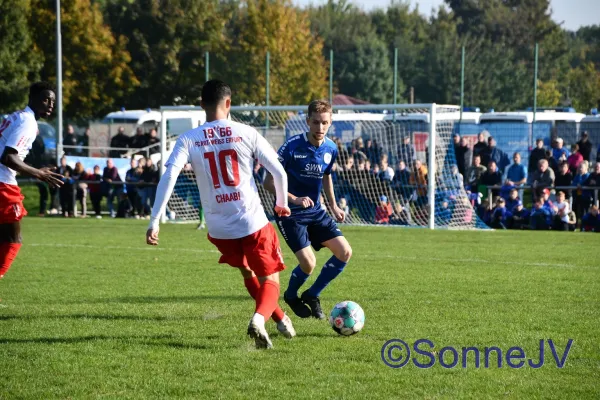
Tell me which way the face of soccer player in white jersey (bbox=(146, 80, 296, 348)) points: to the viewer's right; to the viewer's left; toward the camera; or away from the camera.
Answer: away from the camera

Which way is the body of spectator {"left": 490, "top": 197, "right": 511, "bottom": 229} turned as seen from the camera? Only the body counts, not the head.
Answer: toward the camera

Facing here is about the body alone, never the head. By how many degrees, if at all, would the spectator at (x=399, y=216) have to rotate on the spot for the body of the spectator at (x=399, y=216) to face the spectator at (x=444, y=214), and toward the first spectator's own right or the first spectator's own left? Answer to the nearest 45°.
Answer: approximately 90° to the first spectator's own left

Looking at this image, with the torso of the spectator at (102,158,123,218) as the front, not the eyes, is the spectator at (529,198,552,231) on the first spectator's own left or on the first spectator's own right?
on the first spectator's own left

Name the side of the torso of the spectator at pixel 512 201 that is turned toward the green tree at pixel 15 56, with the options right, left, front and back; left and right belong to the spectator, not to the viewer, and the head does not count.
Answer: right

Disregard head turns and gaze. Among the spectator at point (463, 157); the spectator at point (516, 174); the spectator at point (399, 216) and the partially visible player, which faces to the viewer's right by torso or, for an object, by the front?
the partially visible player

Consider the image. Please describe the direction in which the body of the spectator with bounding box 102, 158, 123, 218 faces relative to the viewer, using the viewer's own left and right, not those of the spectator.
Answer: facing the viewer

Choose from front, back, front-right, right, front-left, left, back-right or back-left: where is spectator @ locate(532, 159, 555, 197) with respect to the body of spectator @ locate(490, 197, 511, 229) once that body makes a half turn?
right

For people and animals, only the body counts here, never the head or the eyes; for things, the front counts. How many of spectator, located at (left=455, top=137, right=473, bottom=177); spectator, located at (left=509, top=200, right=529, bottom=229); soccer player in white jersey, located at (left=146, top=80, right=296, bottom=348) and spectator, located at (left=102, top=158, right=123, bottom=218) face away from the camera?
1

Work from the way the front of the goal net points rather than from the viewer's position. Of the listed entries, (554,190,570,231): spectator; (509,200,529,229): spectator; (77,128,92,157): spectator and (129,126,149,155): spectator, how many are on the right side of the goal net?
2

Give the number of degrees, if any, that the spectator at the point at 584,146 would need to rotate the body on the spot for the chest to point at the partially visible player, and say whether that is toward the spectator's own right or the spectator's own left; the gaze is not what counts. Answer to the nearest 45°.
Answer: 0° — they already face them

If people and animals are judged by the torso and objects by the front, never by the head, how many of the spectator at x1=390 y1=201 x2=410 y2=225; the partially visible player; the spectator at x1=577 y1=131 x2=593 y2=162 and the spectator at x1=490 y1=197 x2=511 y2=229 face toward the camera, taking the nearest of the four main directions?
3

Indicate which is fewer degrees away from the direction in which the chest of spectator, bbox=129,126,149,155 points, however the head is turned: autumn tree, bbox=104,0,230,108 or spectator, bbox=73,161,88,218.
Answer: the spectator

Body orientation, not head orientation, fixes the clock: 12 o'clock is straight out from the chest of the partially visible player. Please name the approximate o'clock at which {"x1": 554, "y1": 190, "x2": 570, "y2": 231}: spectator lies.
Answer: The spectator is roughly at 11 o'clock from the partially visible player.

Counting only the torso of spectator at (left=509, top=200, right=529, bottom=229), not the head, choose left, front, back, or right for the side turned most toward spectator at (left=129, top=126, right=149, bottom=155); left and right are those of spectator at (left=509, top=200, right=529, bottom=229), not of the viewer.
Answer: right

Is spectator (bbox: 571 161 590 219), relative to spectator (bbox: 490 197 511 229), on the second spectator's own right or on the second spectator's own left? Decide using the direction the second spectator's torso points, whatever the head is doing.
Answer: on the second spectator's own left

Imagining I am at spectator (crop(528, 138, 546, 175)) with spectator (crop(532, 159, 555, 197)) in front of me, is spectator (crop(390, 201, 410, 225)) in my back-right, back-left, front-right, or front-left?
front-right

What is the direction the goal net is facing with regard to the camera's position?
facing the viewer and to the left of the viewer
